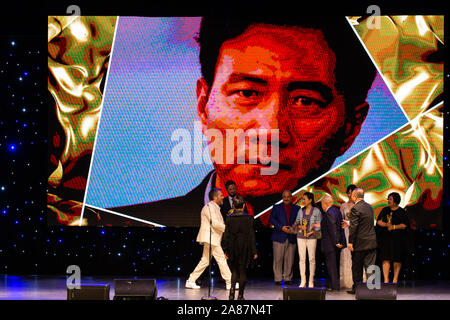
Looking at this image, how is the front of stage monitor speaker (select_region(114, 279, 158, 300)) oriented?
away from the camera

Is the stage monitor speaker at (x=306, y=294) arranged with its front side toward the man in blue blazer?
yes

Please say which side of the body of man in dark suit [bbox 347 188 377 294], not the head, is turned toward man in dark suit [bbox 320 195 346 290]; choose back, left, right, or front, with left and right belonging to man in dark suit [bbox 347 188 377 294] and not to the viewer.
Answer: front

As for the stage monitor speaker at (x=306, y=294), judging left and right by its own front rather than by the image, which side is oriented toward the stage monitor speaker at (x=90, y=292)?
left

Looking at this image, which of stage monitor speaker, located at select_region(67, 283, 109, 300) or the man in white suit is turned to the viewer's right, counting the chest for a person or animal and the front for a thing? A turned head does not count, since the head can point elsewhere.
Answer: the man in white suit

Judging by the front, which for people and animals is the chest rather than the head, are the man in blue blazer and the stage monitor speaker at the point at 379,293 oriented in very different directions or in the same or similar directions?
very different directions

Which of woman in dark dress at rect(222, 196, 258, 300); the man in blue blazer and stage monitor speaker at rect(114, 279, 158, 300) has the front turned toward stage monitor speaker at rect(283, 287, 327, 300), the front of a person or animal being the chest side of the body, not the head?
the man in blue blazer

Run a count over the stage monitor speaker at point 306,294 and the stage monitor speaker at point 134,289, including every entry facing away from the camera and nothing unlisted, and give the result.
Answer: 2

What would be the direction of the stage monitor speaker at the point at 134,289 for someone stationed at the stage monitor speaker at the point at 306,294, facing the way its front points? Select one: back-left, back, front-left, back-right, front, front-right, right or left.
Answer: left

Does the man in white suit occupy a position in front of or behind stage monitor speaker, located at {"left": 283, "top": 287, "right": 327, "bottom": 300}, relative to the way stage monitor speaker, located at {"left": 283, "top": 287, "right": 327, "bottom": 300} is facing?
in front

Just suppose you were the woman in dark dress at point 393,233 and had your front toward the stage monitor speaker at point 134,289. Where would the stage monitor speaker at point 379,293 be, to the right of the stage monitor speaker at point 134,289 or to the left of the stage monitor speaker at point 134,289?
left

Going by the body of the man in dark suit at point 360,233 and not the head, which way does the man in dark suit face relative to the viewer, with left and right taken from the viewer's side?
facing away from the viewer and to the left of the viewer

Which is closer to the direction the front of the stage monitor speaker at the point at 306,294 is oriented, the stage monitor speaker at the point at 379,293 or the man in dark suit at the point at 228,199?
the man in dark suit

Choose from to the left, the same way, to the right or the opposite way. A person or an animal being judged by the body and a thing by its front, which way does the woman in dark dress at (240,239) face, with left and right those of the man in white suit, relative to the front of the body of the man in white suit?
to the left

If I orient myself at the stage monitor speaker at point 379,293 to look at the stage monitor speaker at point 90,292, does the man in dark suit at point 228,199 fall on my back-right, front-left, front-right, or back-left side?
front-right

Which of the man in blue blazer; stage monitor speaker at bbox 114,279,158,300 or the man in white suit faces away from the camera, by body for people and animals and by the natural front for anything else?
the stage monitor speaker

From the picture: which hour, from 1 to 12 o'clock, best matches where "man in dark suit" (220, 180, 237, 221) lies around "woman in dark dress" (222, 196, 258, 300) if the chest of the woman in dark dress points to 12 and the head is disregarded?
The man in dark suit is roughly at 12 o'clock from the woman in dark dress.

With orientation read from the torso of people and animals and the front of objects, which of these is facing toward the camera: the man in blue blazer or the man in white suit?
the man in blue blazer

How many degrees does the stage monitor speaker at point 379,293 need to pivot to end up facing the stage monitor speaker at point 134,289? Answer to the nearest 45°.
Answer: approximately 90° to its left

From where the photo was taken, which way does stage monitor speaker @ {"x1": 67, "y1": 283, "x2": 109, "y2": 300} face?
away from the camera

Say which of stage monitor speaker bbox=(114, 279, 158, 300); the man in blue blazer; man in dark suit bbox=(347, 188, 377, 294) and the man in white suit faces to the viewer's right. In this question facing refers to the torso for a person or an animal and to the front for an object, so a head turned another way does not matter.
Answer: the man in white suit

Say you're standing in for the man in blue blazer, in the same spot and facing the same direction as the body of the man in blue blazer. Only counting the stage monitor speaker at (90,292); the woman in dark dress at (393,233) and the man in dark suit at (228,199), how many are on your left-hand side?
1
